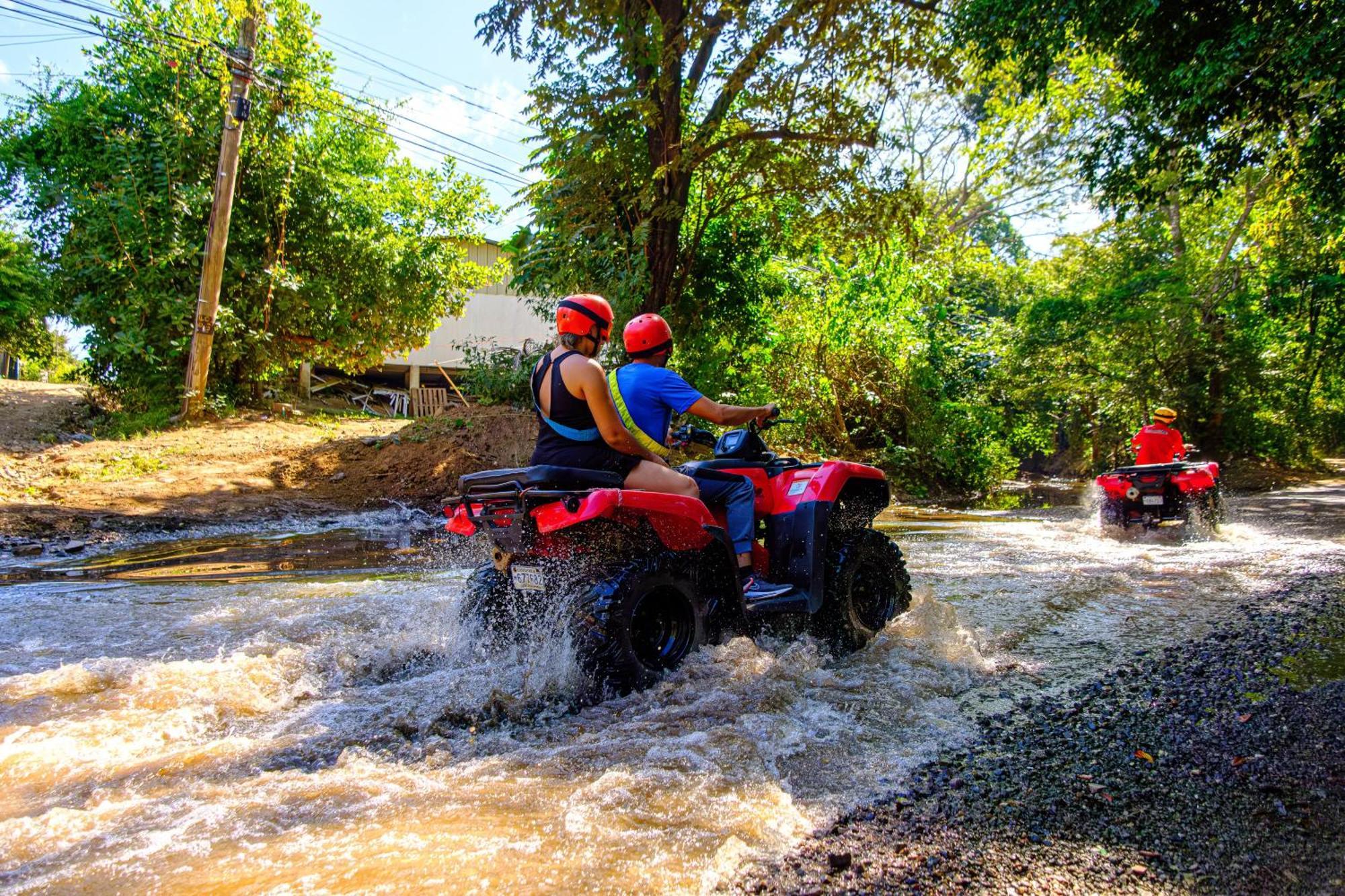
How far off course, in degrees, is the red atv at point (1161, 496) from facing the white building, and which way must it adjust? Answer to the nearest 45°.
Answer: approximately 45° to its left

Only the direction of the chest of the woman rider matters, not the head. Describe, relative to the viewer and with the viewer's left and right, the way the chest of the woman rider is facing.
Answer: facing away from the viewer and to the right of the viewer

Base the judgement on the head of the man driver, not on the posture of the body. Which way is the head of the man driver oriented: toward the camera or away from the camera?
away from the camera

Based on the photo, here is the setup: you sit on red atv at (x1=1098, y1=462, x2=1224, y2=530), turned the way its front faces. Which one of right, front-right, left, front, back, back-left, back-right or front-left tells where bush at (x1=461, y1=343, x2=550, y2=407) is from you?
left

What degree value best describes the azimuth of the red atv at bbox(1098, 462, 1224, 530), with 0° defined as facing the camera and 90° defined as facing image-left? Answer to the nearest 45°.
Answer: approximately 180°

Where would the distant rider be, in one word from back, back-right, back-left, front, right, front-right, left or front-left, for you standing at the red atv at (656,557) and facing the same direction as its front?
front

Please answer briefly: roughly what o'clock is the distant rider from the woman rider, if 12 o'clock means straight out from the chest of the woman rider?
The distant rider is roughly at 12 o'clock from the woman rider.

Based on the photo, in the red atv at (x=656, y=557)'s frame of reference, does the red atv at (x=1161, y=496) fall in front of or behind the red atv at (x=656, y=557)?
in front

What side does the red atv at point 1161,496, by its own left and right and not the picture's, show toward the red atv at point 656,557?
back

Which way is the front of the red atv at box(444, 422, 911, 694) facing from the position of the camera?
facing away from the viewer and to the right of the viewer

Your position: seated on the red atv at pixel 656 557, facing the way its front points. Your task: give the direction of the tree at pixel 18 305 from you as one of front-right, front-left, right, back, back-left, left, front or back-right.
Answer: left

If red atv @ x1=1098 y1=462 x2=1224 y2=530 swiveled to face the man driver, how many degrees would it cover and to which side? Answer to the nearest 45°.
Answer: approximately 180°
